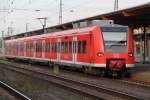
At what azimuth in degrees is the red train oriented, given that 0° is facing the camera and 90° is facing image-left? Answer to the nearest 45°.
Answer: approximately 315°
